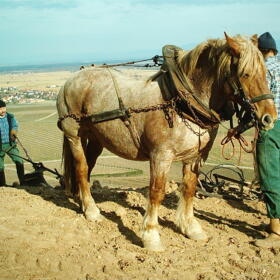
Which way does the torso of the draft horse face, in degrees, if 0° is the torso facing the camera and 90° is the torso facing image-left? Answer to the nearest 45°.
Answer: approximately 315°

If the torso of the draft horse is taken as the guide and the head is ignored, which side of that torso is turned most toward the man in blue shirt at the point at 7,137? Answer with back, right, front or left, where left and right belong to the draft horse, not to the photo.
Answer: back

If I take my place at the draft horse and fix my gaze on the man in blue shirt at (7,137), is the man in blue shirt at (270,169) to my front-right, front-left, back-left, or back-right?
back-right

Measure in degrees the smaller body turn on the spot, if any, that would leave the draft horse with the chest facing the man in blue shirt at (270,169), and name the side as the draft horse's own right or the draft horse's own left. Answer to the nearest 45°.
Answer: approximately 45° to the draft horse's own left
